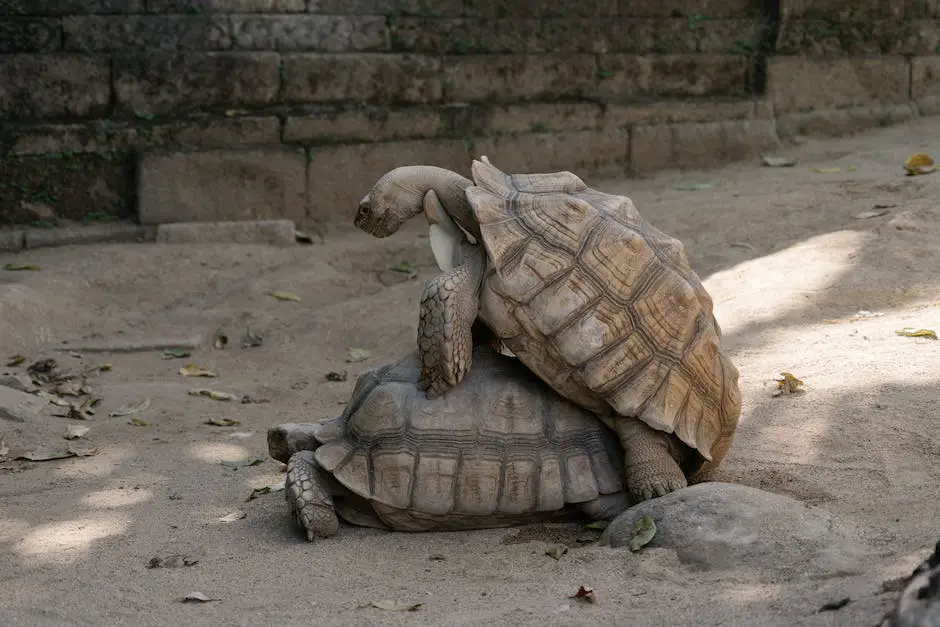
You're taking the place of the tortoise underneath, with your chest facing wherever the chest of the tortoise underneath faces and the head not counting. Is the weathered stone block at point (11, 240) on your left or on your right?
on your right

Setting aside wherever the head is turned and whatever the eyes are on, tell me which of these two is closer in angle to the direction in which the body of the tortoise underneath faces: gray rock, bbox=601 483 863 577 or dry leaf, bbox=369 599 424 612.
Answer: the dry leaf

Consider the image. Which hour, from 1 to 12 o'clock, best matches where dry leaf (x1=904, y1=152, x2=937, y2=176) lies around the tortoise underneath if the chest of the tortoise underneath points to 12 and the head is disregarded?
The dry leaf is roughly at 4 o'clock from the tortoise underneath.

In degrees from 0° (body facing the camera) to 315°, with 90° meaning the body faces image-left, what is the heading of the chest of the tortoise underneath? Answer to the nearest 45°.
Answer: approximately 90°

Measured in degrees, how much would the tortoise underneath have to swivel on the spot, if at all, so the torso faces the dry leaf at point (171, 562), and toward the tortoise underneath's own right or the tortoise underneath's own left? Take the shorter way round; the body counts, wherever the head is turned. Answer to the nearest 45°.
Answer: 0° — it already faces it

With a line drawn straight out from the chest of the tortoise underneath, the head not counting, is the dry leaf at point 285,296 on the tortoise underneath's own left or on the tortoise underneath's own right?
on the tortoise underneath's own right

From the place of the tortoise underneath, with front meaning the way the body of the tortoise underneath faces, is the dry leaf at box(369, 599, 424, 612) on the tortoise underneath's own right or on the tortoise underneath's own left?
on the tortoise underneath's own left

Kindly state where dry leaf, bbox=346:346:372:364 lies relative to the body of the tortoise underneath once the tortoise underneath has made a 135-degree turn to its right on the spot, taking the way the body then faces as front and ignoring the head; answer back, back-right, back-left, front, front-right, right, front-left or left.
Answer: front-left

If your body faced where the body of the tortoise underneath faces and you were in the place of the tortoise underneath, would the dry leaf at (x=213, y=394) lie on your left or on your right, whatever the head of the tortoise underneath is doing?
on your right

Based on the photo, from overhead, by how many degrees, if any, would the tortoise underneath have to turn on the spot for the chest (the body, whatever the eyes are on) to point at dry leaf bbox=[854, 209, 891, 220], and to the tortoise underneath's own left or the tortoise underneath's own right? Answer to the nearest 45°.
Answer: approximately 135° to the tortoise underneath's own right

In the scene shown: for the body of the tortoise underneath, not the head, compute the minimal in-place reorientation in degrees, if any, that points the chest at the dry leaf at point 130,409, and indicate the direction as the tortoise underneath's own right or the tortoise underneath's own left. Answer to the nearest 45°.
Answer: approximately 45° to the tortoise underneath's own right

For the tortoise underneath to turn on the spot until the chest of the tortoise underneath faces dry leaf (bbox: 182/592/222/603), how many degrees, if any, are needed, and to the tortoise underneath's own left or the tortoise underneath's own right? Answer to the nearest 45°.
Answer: approximately 45° to the tortoise underneath's own left
